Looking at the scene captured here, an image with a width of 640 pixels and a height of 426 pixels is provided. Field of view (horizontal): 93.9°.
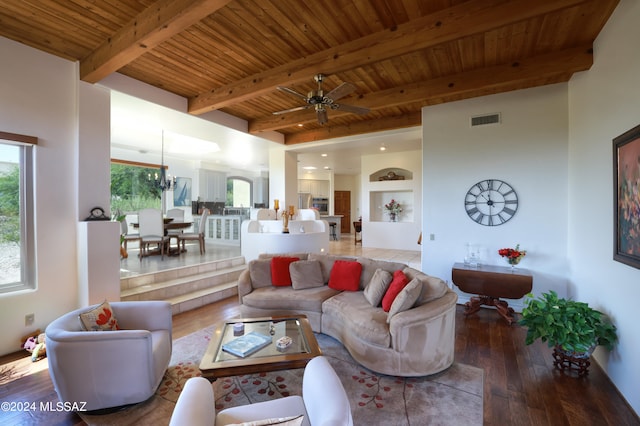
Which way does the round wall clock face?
toward the camera

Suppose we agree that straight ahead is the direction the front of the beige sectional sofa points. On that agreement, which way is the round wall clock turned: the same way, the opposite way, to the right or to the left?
the same way

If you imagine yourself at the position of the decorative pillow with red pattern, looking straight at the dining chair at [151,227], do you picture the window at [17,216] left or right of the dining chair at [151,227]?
left

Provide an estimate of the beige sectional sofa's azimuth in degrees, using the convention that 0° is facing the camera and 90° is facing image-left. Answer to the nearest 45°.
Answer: approximately 45°

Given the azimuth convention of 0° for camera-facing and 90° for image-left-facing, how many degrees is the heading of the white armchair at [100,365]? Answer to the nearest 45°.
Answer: approximately 270°

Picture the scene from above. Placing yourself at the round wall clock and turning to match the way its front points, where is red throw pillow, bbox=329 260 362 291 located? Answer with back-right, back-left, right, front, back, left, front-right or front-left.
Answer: front-right

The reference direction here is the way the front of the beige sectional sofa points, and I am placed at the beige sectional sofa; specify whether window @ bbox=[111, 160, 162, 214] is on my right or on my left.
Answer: on my right

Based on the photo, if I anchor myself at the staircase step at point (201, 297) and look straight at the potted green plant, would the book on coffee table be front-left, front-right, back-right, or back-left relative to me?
front-right

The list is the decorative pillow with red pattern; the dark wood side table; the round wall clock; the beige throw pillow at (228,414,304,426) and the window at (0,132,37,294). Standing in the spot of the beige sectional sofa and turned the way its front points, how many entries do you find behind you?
2

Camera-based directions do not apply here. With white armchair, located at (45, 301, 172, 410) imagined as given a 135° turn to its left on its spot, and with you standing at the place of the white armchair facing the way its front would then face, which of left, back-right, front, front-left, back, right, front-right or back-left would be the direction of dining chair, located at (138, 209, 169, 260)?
front-right
